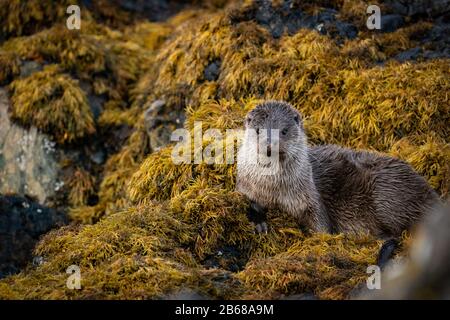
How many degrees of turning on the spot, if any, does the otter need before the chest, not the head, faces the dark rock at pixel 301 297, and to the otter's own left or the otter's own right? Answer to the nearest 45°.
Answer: approximately 45° to the otter's own left

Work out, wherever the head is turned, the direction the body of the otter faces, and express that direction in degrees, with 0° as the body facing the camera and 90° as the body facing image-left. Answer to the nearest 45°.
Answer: approximately 45°

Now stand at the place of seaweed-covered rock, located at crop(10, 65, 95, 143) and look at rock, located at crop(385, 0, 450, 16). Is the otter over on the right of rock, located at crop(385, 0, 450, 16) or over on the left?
right

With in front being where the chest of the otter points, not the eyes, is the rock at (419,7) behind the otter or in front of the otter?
behind

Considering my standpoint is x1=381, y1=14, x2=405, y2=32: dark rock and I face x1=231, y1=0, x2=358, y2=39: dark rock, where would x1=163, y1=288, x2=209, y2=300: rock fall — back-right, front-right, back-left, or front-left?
front-left

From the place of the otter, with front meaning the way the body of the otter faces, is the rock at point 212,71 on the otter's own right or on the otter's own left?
on the otter's own right

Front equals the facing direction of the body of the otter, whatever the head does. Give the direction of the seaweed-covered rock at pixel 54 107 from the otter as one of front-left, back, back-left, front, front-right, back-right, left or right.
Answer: right

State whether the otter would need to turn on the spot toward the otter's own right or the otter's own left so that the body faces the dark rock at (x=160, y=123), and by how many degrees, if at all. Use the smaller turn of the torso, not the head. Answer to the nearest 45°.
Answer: approximately 90° to the otter's own right

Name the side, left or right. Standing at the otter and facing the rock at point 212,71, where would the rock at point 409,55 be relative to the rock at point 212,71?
right

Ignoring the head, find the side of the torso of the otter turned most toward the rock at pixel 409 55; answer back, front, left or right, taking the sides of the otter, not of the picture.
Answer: back

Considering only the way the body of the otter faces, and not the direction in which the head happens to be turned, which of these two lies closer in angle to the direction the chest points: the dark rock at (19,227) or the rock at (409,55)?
the dark rock

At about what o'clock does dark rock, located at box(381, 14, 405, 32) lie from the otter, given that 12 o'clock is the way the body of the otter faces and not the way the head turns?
The dark rock is roughly at 5 o'clock from the otter.

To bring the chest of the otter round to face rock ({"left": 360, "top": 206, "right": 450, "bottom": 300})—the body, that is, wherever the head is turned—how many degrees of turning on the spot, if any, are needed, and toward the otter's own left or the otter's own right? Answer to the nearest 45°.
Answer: approximately 45° to the otter's own left

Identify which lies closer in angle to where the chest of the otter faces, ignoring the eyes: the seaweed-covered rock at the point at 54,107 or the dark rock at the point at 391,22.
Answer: the seaweed-covered rock
